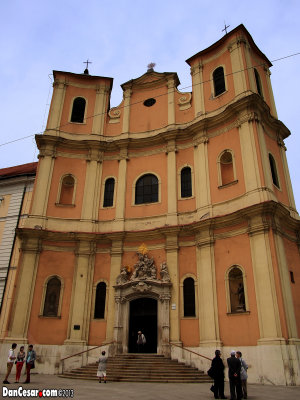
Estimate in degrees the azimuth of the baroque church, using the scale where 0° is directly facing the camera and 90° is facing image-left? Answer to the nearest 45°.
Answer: approximately 0°
